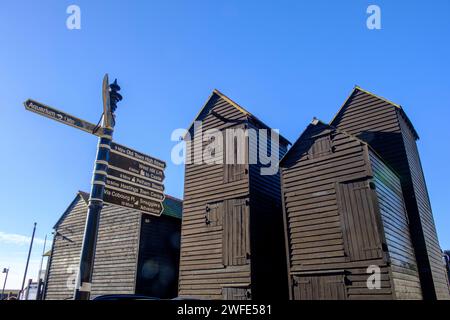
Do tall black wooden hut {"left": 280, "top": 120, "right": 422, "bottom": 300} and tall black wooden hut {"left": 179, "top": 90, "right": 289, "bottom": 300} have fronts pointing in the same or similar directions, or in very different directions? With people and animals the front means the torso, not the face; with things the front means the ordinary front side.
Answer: same or similar directions

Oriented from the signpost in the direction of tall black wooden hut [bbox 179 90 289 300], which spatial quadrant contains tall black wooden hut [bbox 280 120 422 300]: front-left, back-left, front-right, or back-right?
front-right

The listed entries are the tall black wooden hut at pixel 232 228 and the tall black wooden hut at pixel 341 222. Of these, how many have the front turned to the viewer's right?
0

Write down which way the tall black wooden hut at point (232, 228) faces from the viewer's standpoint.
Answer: facing the viewer and to the left of the viewer

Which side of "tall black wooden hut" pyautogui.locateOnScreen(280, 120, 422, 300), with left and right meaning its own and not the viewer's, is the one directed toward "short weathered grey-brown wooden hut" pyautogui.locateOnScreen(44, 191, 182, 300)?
right

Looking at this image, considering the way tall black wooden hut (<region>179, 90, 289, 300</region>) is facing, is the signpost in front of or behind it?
in front

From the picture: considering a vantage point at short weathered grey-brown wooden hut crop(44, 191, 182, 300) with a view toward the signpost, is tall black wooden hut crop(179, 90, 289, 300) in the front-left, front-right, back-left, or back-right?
front-left

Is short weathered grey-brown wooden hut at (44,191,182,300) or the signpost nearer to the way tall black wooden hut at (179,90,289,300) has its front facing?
the signpost

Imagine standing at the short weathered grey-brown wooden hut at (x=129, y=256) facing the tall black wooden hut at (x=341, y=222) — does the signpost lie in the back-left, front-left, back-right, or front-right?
front-right

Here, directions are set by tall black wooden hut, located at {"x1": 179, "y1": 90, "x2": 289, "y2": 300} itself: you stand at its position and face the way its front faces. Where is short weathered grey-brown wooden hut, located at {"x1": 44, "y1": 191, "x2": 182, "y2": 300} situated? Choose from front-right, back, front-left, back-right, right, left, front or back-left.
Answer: right
